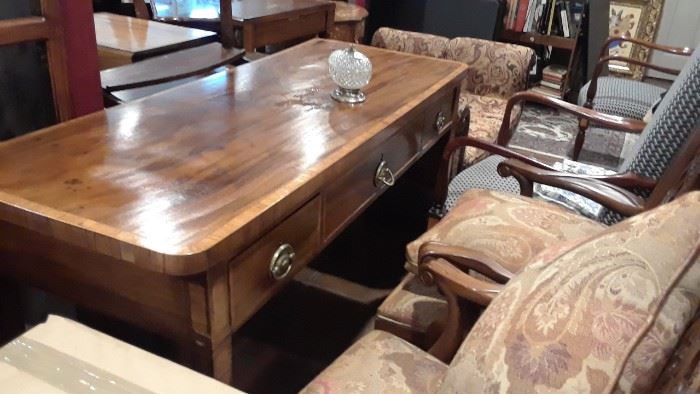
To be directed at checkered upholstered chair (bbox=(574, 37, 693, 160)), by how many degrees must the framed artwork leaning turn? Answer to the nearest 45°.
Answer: approximately 45° to its left

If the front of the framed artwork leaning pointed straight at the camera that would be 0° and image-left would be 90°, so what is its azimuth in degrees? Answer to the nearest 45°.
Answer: approximately 45°

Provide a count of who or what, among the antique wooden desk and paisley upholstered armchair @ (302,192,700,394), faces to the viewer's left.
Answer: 1

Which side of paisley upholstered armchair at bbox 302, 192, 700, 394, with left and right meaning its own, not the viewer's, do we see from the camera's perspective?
left

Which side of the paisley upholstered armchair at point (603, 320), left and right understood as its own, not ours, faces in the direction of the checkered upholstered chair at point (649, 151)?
right

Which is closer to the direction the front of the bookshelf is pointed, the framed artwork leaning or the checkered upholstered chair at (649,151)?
the checkered upholstered chair
